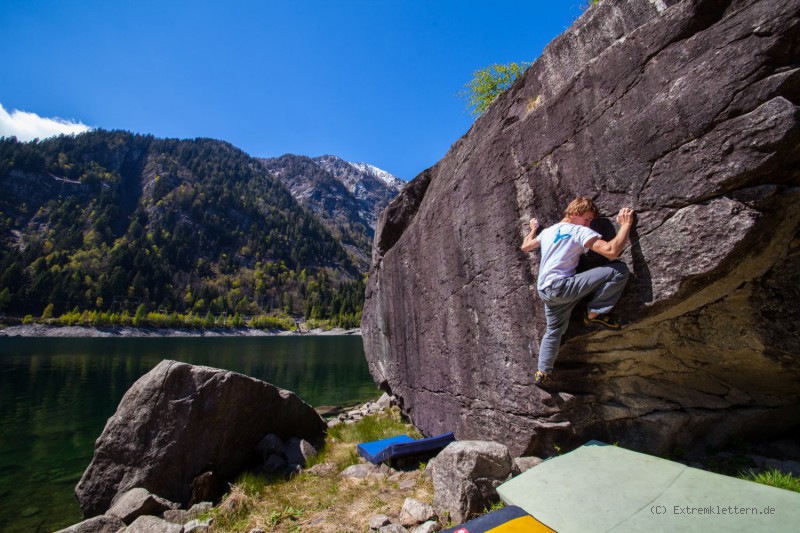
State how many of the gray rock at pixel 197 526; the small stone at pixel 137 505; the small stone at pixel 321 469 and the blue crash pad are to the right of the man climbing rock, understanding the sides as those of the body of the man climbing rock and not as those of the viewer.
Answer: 0

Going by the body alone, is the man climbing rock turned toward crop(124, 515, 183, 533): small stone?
no

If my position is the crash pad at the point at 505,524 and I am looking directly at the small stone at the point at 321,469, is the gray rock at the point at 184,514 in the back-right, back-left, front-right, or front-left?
front-left

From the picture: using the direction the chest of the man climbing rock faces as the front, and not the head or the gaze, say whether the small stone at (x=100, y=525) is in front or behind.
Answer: behind

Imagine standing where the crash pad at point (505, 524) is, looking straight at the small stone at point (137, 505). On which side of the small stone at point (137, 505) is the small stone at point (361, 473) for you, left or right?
right

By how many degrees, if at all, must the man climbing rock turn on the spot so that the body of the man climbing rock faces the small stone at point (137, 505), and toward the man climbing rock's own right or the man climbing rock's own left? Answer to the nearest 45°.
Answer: approximately 135° to the man climbing rock's own left

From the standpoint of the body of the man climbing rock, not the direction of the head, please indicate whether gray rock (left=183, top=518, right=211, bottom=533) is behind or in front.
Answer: behind

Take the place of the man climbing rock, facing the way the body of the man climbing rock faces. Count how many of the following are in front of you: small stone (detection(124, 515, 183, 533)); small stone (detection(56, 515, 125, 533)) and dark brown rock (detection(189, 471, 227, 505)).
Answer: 0

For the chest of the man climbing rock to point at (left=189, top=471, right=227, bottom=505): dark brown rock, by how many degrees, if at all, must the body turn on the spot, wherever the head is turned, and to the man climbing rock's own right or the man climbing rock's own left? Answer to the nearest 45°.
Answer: approximately 135° to the man climbing rock's own left

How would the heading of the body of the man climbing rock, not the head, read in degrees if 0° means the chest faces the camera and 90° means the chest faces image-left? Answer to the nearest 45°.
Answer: approximately 225°
